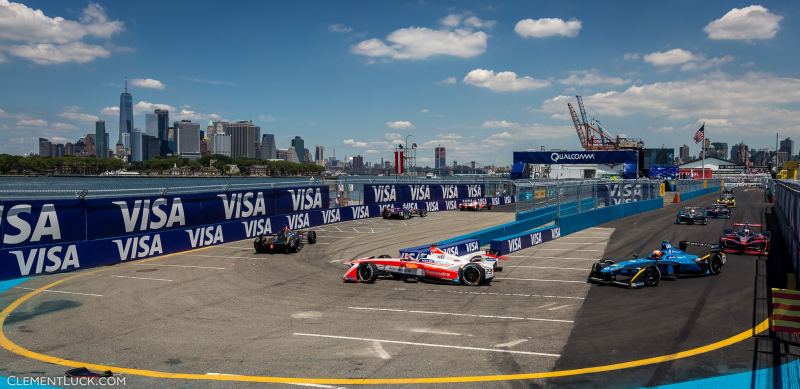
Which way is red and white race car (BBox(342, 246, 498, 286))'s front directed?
to the viewer's left

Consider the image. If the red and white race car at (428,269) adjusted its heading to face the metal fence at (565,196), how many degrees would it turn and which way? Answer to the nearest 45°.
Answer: approximately 135° to its right

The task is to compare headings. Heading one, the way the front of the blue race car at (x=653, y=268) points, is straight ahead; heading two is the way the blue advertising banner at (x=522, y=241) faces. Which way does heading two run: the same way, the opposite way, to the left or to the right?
to the left

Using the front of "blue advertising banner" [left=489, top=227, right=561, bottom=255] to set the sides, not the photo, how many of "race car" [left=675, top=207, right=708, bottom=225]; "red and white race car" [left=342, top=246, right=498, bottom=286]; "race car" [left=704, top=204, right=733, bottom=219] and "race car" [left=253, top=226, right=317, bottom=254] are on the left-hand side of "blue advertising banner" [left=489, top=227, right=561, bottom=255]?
2

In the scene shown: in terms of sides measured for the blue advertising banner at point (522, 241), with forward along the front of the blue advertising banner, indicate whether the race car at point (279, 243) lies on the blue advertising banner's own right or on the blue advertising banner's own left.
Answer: on the blue advertising banner's own right

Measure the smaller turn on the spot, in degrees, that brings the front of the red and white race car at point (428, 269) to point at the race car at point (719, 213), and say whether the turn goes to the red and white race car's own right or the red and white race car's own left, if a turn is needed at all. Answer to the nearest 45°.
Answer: approximately 135° to the red and white race car's own right

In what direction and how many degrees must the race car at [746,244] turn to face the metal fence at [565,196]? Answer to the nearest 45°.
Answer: approximately 135° to its right

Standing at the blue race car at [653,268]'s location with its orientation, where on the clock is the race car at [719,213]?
The race car is roughly at 5 o'clock from the blue race car.

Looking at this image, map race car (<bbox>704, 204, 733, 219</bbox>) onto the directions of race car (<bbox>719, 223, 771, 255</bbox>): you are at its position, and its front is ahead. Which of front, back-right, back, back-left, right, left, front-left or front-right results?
back

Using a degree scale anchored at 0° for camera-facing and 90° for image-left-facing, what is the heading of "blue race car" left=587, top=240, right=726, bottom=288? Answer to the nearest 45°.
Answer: approximately 45°

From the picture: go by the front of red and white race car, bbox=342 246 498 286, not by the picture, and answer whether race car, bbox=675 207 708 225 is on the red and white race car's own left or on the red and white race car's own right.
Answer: on the red and white race car's own right

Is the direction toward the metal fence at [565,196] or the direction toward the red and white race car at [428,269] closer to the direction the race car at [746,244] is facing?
the red and white race car

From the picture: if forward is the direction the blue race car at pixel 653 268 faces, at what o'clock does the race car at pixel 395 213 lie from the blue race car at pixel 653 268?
The race car is roughly at 3 o'clock from the blue race car.
